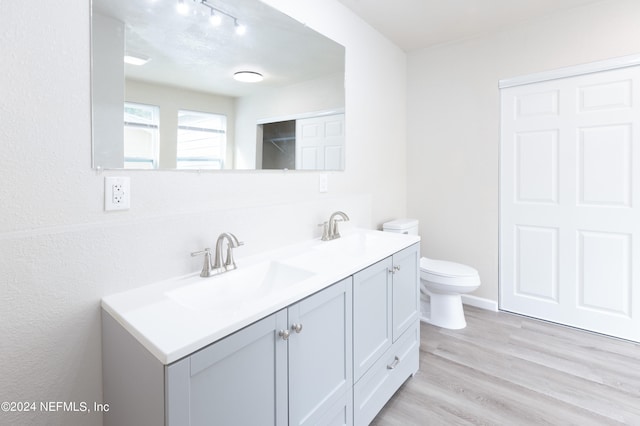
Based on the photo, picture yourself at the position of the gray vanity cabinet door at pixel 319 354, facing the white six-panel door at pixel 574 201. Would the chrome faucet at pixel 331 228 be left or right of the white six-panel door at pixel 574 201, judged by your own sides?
left

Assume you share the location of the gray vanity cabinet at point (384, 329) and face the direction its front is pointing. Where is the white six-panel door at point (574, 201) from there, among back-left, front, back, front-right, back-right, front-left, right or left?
left

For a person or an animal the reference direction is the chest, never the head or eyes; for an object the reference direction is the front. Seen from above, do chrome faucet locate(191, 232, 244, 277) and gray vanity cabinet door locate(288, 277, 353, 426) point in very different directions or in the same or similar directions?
same or similar directions

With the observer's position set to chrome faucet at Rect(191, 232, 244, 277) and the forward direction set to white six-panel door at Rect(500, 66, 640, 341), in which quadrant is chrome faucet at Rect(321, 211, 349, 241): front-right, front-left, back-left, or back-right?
front-left

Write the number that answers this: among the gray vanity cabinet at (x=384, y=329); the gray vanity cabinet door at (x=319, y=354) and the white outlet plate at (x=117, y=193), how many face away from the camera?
0

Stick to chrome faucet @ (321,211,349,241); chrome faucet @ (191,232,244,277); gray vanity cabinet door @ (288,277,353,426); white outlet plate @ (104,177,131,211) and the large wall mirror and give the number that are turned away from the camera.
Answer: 0

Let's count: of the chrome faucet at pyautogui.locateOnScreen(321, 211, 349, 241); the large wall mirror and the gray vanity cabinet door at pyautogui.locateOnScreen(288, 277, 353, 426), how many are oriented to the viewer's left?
0

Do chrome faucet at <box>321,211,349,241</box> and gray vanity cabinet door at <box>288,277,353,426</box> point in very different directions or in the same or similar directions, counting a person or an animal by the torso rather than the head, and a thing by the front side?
same or similar directions

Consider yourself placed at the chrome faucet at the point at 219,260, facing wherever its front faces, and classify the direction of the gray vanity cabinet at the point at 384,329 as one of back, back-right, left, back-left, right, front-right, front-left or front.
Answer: front-left

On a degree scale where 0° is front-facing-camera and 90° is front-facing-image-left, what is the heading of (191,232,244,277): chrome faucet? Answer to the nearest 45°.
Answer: approximately 315°

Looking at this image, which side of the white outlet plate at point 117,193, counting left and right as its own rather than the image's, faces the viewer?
front

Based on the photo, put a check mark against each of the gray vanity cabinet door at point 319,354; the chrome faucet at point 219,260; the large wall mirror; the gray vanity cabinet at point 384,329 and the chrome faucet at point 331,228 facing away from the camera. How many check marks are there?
0

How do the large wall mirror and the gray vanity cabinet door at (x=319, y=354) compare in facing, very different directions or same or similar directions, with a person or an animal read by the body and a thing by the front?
same or similar directions

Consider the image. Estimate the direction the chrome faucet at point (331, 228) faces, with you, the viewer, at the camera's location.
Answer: facing the viewer and to the right of the viewer

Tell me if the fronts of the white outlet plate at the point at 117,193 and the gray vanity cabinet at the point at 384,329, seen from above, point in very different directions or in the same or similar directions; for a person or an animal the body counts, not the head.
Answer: same or similar directions
